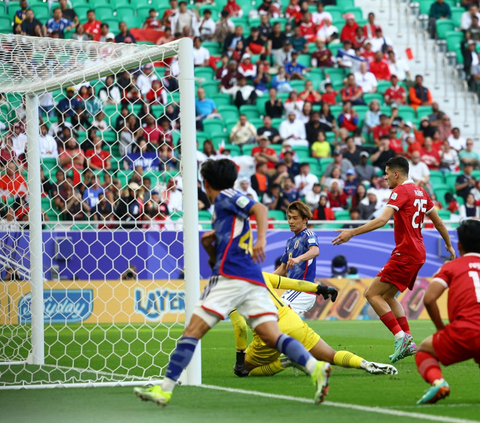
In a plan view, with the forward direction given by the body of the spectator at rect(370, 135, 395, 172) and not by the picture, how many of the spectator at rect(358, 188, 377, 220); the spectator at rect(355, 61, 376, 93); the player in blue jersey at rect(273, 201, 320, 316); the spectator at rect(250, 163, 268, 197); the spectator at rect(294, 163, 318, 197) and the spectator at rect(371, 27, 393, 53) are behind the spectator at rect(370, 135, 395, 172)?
2

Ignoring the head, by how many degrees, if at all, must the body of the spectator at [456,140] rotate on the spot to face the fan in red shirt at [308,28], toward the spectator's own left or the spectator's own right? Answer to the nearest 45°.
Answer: approximately 90° to the spectator's own right

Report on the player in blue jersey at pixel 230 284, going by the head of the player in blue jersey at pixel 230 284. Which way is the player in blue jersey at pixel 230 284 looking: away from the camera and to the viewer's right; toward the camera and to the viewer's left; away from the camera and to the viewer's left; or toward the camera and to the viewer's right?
away from the camera and to the viewer's left

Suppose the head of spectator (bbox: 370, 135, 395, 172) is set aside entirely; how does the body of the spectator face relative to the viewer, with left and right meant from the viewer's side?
facing the viewer

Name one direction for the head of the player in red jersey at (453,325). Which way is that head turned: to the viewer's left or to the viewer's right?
to the viewer's left

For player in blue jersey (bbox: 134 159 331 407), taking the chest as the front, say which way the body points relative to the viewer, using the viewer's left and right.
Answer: facing away from the viewer and to the left of the viewer

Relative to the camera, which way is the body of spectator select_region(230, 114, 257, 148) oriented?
toward the camera

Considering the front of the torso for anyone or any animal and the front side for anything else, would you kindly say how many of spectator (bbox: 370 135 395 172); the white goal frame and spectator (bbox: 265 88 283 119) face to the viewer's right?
1

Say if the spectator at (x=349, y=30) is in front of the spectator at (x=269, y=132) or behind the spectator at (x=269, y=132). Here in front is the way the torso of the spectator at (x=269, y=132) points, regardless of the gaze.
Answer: behind

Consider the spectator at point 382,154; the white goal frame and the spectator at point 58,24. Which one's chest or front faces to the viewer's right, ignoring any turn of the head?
the white goal frame

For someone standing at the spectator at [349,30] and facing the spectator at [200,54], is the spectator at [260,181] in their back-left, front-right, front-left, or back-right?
front-left

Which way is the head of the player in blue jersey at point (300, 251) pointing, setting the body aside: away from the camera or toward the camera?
toward the camera

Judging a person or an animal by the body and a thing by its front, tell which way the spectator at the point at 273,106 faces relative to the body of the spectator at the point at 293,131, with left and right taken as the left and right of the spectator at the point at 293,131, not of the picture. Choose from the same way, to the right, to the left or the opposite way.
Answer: the same way

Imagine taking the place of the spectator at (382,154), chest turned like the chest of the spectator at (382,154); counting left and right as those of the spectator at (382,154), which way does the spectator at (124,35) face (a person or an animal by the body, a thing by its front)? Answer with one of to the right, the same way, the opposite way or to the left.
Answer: the same way

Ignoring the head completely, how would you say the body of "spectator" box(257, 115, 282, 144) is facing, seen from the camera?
toward the camera

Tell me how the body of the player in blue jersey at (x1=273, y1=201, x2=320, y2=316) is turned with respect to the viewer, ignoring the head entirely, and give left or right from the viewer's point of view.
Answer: facing the viewer and to the left of the viewer

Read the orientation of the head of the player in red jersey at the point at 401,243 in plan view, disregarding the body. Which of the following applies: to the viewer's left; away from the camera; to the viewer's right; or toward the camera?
to the viewer's left
